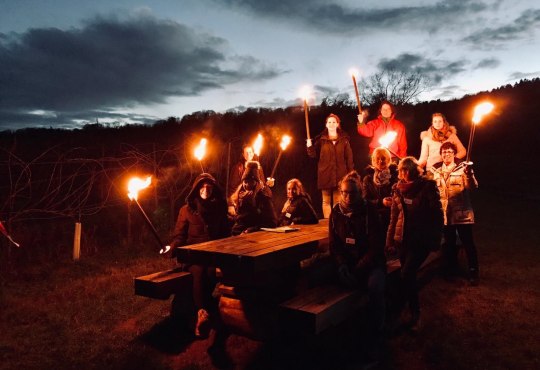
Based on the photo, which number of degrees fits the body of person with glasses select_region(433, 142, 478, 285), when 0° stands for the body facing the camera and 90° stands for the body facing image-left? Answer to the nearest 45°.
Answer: approximately 45°

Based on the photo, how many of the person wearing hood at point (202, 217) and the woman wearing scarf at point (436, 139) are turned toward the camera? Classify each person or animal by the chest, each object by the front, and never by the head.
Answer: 2

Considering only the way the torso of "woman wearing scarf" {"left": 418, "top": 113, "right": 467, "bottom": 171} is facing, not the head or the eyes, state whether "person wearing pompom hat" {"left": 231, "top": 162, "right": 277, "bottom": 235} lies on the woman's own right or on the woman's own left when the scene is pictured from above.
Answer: on the woman's own right
